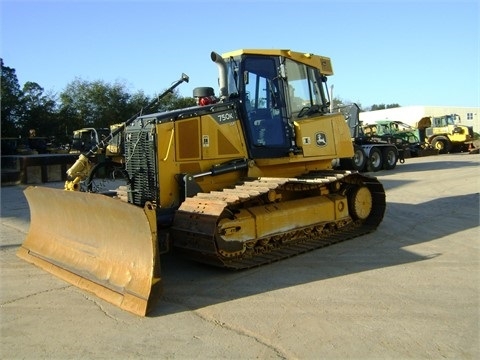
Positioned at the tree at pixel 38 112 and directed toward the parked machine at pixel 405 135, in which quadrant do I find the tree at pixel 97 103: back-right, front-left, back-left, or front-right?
front-left

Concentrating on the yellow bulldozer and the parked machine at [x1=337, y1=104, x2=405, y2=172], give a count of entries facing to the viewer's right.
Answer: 0

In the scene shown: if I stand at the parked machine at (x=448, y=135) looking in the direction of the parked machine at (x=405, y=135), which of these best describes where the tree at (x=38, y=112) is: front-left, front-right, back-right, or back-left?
front-right

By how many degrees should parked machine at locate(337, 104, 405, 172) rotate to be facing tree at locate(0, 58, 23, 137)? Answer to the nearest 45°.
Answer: approximately 45° to its right

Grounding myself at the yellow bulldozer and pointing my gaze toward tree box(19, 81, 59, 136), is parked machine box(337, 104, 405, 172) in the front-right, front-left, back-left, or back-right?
front-right

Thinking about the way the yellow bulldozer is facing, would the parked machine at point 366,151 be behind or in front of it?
behind

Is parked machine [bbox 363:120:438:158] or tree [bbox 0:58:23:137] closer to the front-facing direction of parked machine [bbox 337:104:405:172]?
the tree
